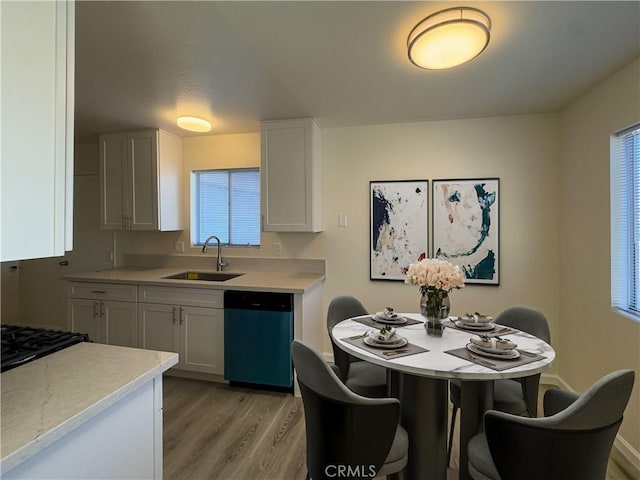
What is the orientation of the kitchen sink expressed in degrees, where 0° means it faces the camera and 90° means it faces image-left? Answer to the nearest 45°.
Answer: approximately 45°

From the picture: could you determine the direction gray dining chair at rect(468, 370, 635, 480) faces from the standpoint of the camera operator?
facing away from the viewer and to the left of the viewer

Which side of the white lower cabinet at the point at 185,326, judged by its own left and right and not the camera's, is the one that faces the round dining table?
left

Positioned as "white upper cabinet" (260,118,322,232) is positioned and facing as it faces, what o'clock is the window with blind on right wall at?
The window with blind on right wall is roughly at 10 o'clock from the white upper cabinet.

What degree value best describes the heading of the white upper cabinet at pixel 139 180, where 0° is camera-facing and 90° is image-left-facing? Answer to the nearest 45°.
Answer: approximately 45°

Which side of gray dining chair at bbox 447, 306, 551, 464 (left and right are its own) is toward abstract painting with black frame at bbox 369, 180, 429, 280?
right

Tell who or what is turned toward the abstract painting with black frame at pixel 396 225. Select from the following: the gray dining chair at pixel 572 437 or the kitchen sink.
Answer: the gray dining chair
